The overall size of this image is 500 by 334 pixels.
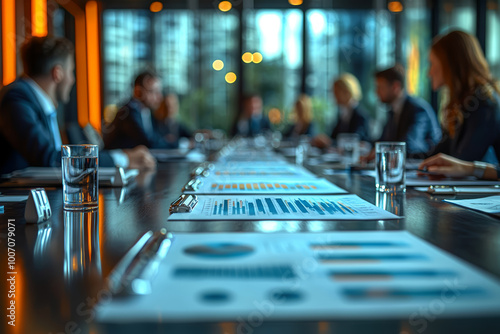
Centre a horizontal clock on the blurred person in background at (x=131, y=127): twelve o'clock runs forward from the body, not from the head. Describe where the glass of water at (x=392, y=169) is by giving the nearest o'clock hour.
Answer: The glass of water is roughly at 1 o'clock from the blurred person in background.

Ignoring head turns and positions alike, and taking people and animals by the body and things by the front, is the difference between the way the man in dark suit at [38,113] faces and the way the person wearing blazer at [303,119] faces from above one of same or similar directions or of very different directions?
very different directions

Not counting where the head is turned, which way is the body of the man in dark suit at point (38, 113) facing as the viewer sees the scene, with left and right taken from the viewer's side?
facing to the right of the viewer

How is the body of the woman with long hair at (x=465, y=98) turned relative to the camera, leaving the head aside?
to the viewer's left

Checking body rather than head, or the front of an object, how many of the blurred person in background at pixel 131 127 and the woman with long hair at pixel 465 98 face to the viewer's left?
1

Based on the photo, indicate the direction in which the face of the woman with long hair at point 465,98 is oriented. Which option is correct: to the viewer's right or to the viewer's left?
to the viewer's left
